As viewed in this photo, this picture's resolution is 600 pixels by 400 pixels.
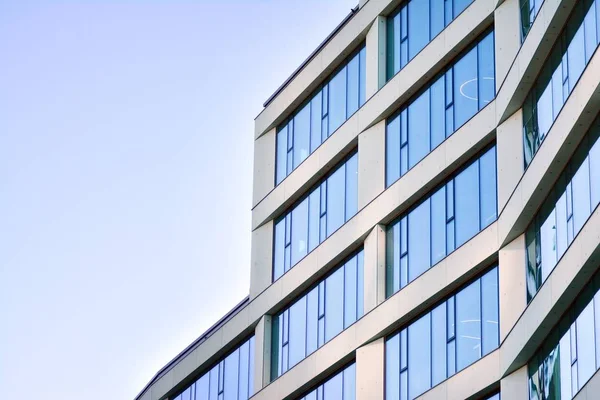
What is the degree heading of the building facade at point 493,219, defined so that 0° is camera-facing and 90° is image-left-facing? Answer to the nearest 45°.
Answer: approximately 45°
